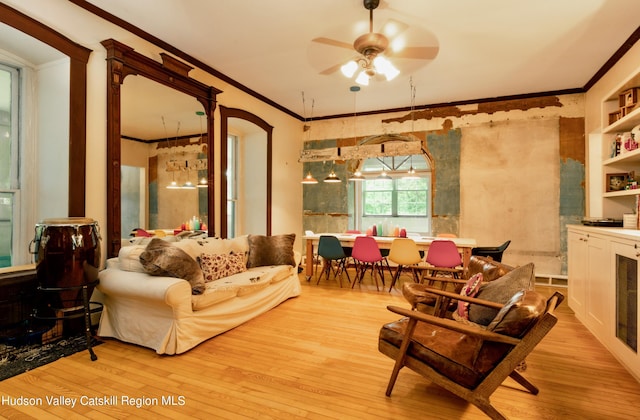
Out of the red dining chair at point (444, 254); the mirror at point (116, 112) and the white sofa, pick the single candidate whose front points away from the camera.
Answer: the red dining chair

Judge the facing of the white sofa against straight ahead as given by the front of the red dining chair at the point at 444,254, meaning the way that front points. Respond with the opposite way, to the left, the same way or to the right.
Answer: to the right

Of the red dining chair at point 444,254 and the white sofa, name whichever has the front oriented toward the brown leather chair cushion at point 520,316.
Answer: the white sofa

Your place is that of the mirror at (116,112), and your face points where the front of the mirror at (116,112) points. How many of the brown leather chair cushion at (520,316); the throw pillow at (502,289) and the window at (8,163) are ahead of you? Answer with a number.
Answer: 2

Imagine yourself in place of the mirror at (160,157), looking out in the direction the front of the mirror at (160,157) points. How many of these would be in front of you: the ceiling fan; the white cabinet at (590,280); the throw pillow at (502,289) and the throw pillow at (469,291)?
4

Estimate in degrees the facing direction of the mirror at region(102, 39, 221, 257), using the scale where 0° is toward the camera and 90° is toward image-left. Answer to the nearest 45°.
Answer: approximately 315°

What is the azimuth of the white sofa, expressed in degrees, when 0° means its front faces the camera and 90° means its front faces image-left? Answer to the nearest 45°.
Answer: approximately 315°

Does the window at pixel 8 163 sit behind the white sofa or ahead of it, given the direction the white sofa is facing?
behind

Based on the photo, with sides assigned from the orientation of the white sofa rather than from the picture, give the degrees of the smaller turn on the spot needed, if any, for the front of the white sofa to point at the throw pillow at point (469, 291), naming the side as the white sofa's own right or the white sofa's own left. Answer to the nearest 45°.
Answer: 0° — it already faces it

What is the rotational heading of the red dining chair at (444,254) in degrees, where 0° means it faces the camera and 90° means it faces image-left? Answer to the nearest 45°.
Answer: approximately 180°

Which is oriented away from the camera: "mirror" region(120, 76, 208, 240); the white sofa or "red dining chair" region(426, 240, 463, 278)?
the red dining chair

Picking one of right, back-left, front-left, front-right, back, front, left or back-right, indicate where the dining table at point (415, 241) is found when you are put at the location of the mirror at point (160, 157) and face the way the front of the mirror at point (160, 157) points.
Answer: front-left

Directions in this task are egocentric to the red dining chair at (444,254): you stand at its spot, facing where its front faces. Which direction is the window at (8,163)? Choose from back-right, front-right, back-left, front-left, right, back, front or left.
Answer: back-left

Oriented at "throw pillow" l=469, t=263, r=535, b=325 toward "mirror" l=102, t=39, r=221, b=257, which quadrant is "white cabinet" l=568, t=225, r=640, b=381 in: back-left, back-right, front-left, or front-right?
back-right
